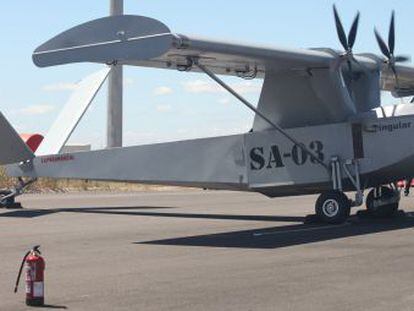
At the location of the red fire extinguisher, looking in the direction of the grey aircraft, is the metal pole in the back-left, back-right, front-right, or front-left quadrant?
front-left

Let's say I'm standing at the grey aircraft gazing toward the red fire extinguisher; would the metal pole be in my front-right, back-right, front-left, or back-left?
back-right

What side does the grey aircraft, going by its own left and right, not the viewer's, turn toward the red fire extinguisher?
right

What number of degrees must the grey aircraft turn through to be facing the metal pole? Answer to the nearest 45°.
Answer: approximately 135° to its left

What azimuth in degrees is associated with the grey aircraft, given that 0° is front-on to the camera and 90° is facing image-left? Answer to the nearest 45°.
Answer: approximately 315°

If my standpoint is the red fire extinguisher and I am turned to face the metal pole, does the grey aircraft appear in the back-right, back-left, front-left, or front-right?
front-right
